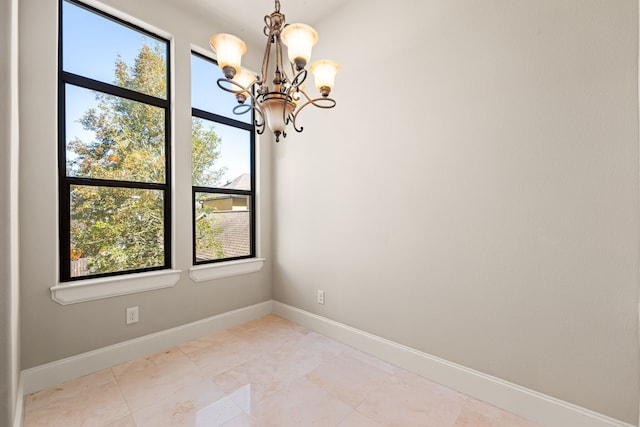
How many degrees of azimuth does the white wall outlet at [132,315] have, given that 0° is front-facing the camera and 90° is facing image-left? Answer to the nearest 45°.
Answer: approximately 0°
